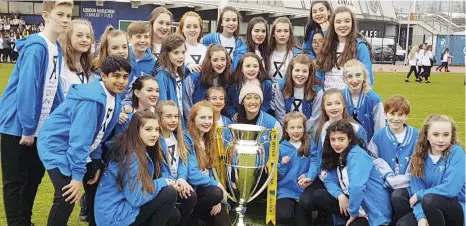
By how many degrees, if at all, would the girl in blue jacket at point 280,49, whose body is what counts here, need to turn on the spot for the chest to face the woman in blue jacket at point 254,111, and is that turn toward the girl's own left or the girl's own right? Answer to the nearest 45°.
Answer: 0° — they already face them

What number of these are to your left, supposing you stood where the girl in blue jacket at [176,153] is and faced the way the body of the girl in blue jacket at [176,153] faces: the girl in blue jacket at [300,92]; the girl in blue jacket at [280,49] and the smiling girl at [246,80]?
3

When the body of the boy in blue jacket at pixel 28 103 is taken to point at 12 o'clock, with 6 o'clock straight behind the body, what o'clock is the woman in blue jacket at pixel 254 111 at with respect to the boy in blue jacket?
The woman in blue jacket is roughly at 10 o'clock from the boy in blue jacket.

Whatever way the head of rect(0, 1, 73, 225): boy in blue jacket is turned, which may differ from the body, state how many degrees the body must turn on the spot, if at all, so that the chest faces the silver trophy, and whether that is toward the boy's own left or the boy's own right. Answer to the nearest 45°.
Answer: approximately 45° to the boy's own left

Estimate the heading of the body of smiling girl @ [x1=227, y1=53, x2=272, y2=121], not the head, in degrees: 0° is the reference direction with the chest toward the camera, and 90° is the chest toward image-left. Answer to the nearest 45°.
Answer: approximately 0°

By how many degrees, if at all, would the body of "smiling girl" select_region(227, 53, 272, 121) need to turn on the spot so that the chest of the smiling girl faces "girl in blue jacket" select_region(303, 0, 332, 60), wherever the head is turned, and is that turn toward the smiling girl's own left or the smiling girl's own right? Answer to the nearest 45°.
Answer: approximately 135° to the smiling girl's own left

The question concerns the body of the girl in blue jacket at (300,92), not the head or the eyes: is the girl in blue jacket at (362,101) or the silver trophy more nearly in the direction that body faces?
the silver trophy

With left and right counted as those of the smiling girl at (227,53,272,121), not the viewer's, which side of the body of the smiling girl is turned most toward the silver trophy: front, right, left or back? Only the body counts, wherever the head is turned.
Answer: front

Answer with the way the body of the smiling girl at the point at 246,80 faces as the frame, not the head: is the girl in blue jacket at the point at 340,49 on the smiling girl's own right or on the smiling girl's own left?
on the smiling girl's own left
